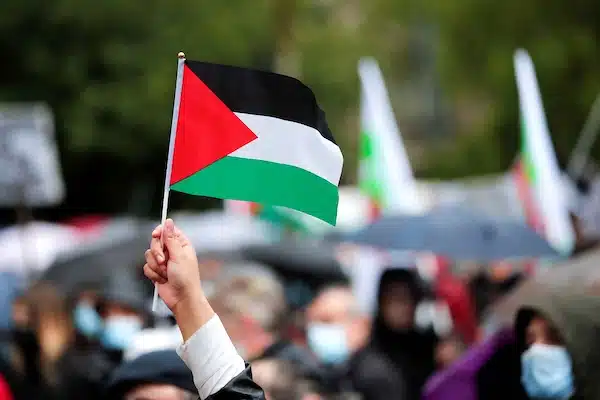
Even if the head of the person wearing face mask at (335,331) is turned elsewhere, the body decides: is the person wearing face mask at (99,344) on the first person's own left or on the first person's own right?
on the first person's own right

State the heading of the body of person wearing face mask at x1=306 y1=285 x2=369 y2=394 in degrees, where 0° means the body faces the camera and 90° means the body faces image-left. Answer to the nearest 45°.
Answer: approximately 45°

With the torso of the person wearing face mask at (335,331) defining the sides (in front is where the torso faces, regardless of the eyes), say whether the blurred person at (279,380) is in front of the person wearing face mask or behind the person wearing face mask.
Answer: in front

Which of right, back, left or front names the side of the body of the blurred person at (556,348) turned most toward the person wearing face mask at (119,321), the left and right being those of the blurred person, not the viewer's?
right

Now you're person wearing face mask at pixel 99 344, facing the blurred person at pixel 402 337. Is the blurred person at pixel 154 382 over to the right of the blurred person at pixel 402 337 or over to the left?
right

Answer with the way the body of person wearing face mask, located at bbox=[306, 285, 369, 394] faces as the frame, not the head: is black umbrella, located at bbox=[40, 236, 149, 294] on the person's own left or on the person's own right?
on the person's own right

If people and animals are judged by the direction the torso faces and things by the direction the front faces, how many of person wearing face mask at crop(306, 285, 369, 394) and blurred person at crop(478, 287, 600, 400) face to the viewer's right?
0

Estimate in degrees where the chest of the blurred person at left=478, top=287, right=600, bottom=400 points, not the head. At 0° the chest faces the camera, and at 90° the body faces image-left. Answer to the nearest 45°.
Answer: approximately 45°

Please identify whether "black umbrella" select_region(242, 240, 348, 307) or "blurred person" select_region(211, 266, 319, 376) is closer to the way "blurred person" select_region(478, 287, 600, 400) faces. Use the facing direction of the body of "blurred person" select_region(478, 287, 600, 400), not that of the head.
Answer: the blurred person
